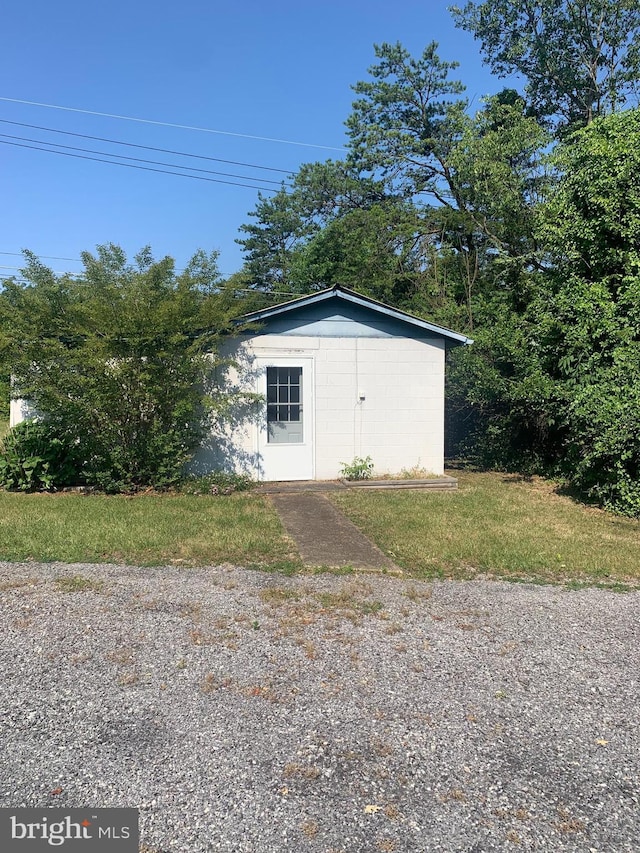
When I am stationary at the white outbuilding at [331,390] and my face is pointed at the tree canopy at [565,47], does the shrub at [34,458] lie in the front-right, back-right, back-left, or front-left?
back-left

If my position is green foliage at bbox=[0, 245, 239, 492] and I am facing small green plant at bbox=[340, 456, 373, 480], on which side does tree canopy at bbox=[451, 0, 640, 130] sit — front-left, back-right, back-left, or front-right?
front-left

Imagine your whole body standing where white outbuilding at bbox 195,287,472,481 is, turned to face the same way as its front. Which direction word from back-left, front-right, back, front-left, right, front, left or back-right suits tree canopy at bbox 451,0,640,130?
back-left

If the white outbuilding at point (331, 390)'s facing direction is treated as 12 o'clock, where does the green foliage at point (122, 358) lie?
The green foliage is roughly at 2 o'clock from the white outbuilding.

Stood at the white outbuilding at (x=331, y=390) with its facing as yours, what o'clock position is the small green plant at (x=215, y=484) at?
The small green plant is roughly at 2 o'clock from the white outbuilding.

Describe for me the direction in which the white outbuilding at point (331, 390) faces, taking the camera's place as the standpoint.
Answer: facing the viewer

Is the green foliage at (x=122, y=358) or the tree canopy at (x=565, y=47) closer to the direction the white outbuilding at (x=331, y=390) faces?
the green foliage

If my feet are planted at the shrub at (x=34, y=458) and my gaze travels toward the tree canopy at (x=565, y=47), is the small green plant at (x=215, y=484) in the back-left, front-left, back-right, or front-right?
front-right

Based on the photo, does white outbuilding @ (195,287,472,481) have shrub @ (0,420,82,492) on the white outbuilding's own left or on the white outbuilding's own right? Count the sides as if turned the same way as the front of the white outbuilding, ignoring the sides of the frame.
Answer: on the white outbuilding's own right
